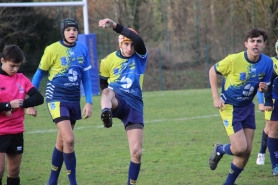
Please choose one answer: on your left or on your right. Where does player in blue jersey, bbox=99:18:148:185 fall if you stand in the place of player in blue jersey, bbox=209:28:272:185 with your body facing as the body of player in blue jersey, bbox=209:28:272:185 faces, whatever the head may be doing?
on your right

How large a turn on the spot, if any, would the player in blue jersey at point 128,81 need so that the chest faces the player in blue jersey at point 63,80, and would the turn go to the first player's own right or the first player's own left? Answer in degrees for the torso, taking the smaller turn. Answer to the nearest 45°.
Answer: approximately 135° to the first player's own right

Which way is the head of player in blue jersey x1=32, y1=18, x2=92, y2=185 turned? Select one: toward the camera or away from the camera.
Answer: toward the camera

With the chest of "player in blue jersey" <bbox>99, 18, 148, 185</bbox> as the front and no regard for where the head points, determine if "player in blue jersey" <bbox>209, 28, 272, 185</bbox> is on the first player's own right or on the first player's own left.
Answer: on the first player's own left

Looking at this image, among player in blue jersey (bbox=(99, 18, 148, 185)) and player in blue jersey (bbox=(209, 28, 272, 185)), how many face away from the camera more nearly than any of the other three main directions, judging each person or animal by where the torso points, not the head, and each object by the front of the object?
0

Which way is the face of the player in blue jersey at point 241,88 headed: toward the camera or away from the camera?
toward the camera
